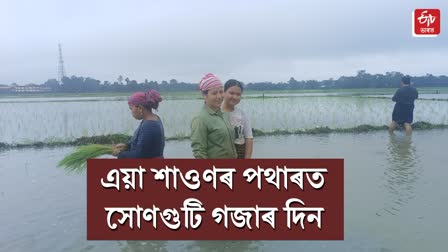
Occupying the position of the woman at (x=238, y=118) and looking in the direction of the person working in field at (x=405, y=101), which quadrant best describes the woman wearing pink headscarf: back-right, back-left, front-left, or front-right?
back-left

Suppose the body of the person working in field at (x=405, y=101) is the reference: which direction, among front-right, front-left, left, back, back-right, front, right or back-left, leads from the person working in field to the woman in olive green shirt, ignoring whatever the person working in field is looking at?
back

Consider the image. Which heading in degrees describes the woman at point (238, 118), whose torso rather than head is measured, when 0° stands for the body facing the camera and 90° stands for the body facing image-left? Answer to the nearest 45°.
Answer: approximately 0°

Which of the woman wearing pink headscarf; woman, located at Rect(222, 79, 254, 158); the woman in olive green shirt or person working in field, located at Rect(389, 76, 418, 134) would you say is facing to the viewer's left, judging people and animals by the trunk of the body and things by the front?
the woman wearing pink headscarf

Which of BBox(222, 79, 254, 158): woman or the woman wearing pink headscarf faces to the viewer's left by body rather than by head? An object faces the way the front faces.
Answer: the woman wearing pink headscarf

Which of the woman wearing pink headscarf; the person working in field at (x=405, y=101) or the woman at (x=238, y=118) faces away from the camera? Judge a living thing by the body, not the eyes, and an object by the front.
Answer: the person working in field

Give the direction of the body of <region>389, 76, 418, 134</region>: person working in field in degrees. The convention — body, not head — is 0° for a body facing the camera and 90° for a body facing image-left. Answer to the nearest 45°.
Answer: approximately 180°

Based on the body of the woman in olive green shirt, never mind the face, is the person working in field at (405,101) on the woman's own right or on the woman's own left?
on the woman's own left
